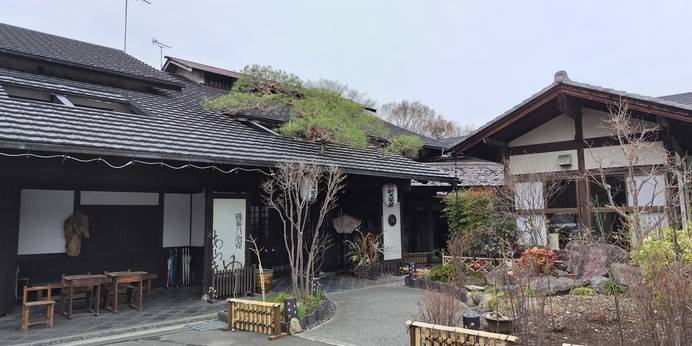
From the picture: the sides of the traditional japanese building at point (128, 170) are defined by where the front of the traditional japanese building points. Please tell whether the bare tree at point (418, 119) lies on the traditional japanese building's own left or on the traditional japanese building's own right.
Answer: on the traditional japanese building's own left

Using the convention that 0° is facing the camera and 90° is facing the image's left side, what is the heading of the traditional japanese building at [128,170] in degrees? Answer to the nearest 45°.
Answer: approximately 315°

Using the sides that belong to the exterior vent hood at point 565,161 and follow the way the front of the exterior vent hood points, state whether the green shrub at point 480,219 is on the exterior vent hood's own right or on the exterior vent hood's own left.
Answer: on the exterior vent hood's own right

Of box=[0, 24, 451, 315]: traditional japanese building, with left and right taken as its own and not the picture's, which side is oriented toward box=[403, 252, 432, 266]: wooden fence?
left

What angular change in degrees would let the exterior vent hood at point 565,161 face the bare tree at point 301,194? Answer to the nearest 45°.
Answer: approximately 45° to its right

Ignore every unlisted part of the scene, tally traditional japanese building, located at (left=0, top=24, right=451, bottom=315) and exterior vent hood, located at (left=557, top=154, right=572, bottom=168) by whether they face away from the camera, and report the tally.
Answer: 0

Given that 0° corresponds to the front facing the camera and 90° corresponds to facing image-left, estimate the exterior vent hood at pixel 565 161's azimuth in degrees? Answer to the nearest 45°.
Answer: approximately 0°

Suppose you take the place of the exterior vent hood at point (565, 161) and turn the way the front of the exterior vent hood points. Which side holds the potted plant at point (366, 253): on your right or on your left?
on your right
